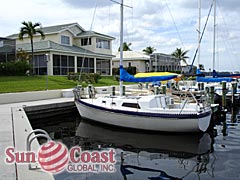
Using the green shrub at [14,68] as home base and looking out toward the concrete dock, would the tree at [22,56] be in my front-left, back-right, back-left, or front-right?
back-left

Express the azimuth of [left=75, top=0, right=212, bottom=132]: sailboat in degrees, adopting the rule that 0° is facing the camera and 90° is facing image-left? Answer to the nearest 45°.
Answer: approximately 135°

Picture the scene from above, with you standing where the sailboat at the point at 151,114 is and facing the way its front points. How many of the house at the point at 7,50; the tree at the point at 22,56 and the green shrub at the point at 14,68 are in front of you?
3

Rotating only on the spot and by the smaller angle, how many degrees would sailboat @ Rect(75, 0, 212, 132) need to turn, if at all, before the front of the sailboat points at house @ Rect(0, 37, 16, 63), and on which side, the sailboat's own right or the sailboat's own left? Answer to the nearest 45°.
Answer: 0° — it already faces it
